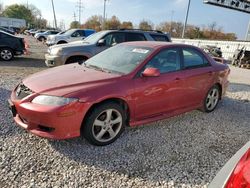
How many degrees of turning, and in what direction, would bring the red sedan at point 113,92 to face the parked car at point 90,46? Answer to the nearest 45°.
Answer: approximately 135° to its right

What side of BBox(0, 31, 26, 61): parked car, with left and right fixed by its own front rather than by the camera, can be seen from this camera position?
left

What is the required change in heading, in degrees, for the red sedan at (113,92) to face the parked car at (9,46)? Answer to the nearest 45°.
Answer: approximately 90° to its right

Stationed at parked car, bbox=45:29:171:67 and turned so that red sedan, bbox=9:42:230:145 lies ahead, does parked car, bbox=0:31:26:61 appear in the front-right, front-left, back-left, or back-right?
back-right

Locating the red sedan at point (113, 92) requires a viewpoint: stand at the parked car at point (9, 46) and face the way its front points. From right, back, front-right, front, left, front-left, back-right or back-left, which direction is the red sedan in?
left

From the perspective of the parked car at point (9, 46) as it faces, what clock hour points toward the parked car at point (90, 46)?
the parked car at point (90, 46) is roughly at 8 o'clock from the parked car at point (9, 46).

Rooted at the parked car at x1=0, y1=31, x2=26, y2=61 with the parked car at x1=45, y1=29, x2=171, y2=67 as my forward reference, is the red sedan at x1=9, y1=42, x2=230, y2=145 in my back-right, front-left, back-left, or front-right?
front-right

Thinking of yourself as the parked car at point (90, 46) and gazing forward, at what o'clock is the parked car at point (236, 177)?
the parked car at point (236, 177) is roughly at 10 o'clock from the parked car at point (90, 46).

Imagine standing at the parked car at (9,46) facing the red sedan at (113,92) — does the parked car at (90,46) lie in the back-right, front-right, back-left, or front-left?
front-left

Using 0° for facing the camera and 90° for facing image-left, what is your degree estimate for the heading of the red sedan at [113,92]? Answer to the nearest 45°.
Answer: approximately 45°
